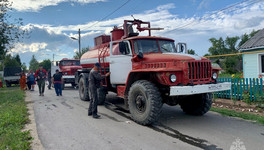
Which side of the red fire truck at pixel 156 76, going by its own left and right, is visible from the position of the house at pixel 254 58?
left

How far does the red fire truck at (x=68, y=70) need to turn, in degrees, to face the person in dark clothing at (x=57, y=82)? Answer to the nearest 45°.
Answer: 0° — it already faces them

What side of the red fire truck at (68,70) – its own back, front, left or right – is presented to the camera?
front

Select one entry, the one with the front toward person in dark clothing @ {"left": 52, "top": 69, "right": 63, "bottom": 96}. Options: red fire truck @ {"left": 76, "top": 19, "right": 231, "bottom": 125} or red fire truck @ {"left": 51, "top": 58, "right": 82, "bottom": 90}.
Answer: red fire truck @ {"left": 51, "top": 58, "right": 82, "bottom": 90}

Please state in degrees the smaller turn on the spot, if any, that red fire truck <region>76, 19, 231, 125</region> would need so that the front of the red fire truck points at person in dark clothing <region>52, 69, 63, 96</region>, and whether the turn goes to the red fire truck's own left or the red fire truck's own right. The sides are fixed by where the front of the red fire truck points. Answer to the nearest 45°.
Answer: approximately 180°

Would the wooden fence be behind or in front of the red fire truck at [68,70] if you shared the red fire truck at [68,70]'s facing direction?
in front

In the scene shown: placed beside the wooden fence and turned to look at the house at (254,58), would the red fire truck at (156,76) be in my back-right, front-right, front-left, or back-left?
back-left

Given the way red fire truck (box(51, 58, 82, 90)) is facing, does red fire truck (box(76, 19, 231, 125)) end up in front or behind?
in front

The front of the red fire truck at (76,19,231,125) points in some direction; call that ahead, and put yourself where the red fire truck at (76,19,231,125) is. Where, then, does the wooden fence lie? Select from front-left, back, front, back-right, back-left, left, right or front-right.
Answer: left

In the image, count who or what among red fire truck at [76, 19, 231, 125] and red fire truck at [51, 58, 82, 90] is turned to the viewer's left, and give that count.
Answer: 0

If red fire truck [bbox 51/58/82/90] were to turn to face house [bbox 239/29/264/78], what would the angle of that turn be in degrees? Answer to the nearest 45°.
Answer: approximately 45° to its left
